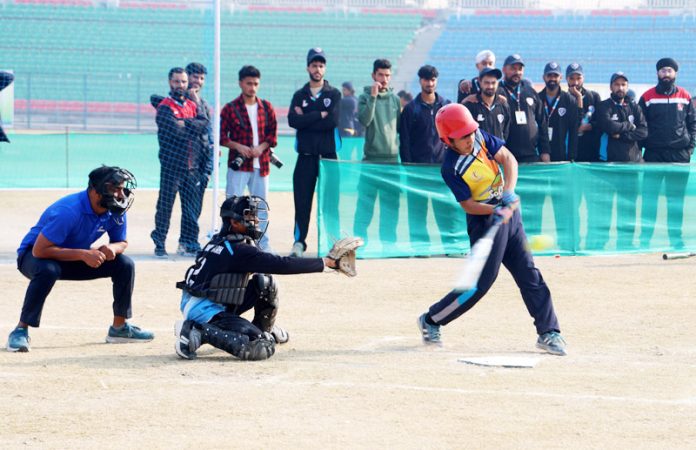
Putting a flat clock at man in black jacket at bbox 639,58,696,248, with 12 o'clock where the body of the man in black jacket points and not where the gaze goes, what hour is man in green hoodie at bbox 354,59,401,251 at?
The man in green hoodie is roughly at 2 o'clock from the man in black jacket.

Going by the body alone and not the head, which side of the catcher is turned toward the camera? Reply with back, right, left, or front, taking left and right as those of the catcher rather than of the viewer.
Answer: right

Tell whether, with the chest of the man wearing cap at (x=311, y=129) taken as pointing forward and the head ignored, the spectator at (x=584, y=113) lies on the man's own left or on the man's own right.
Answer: on the man's own left

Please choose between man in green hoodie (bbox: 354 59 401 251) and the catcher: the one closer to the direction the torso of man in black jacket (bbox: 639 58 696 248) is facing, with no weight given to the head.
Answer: the catcher

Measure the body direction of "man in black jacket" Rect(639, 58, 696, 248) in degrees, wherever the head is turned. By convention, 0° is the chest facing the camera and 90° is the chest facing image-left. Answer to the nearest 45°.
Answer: approximately 0°

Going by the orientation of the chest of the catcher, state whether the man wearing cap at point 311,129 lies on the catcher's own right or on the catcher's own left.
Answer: on the catcher's own left

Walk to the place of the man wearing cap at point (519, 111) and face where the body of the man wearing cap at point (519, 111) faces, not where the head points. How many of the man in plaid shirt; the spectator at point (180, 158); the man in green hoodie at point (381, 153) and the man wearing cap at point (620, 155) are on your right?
3

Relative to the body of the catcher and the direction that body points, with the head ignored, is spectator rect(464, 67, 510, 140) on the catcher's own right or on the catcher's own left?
on the catcher's own left

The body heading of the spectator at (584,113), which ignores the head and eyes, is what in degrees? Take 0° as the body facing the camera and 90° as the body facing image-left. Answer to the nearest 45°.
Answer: approximately 45°

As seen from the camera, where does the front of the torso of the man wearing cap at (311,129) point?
toward the camera

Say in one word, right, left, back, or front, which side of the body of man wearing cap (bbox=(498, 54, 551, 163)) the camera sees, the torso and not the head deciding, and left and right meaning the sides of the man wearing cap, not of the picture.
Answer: front

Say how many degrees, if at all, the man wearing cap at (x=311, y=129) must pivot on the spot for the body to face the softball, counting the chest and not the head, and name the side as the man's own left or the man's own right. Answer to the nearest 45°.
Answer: approximately 90° to the man's own left

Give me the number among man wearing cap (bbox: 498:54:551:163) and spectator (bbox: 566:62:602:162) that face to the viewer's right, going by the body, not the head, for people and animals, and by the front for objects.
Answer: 0
